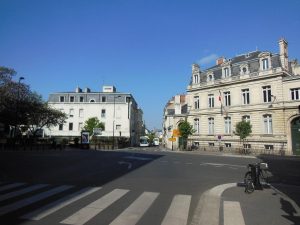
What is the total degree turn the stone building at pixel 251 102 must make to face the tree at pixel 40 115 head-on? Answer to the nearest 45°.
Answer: approximately 45° to its right

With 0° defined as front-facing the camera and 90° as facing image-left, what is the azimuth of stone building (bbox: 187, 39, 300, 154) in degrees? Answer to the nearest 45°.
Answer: approximately 45°

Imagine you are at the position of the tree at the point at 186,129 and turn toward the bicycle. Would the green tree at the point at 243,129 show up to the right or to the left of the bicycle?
left

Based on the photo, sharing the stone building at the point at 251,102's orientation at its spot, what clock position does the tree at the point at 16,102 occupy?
The tree is roughly at 1 o'clock from the stone building.

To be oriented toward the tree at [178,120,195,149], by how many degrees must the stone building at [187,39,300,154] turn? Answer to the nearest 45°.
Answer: approximately 45° to its right
